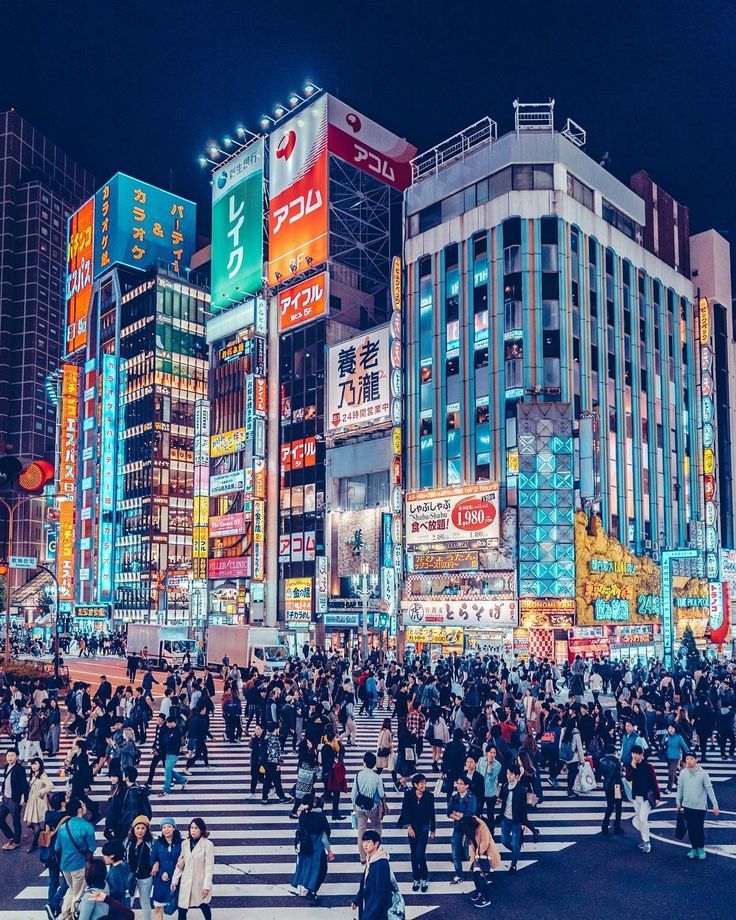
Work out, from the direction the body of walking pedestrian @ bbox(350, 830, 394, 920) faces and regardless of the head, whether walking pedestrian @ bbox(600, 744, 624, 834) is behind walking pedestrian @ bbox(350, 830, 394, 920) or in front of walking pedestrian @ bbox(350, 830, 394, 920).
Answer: behind

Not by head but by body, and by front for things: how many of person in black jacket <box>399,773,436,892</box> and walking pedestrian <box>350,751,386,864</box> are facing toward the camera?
1

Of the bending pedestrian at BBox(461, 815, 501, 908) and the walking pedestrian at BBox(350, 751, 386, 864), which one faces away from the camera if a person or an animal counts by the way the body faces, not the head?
the walking pedestrian at BBox(350, 751, 386, 864)

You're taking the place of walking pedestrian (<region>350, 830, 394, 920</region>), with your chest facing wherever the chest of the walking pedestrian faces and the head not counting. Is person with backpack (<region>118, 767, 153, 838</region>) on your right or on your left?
on your right

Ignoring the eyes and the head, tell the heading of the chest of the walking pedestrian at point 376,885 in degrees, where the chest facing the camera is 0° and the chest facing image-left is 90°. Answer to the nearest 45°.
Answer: approximately 45°

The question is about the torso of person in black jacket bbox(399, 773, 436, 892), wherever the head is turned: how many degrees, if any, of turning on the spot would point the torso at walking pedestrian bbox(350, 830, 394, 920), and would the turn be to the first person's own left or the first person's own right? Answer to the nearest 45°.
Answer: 0° — they already face them

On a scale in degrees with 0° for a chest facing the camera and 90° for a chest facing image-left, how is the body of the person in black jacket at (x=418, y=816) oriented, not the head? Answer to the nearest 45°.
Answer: approximately 0°

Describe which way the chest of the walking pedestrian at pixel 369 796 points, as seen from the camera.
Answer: away from the camera
